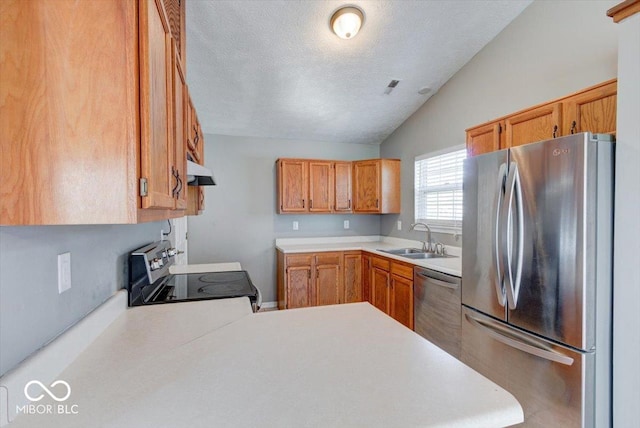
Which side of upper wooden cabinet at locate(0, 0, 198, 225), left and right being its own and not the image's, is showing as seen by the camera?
right

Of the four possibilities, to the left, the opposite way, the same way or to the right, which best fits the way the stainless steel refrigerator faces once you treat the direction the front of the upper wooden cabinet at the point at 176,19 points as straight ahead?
the opposite way

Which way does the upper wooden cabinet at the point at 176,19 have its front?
to the viewer's right

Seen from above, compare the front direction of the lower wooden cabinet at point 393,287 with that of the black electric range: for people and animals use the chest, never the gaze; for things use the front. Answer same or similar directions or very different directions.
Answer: very different directions

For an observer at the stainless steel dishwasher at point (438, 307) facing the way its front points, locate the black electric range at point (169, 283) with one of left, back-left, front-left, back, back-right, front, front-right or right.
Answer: front

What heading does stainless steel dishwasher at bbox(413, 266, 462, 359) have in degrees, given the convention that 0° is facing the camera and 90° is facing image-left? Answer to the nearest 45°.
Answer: approximately 45°

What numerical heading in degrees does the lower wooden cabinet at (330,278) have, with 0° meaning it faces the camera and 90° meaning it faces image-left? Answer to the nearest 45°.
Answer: approximately 45°

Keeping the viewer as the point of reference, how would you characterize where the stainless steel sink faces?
facing the viewer and to the left of the viewer

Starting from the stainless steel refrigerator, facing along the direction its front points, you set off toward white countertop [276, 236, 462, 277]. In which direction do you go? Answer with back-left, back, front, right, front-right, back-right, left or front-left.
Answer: right

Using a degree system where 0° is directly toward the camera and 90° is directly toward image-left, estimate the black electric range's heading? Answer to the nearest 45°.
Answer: approximately 270°
